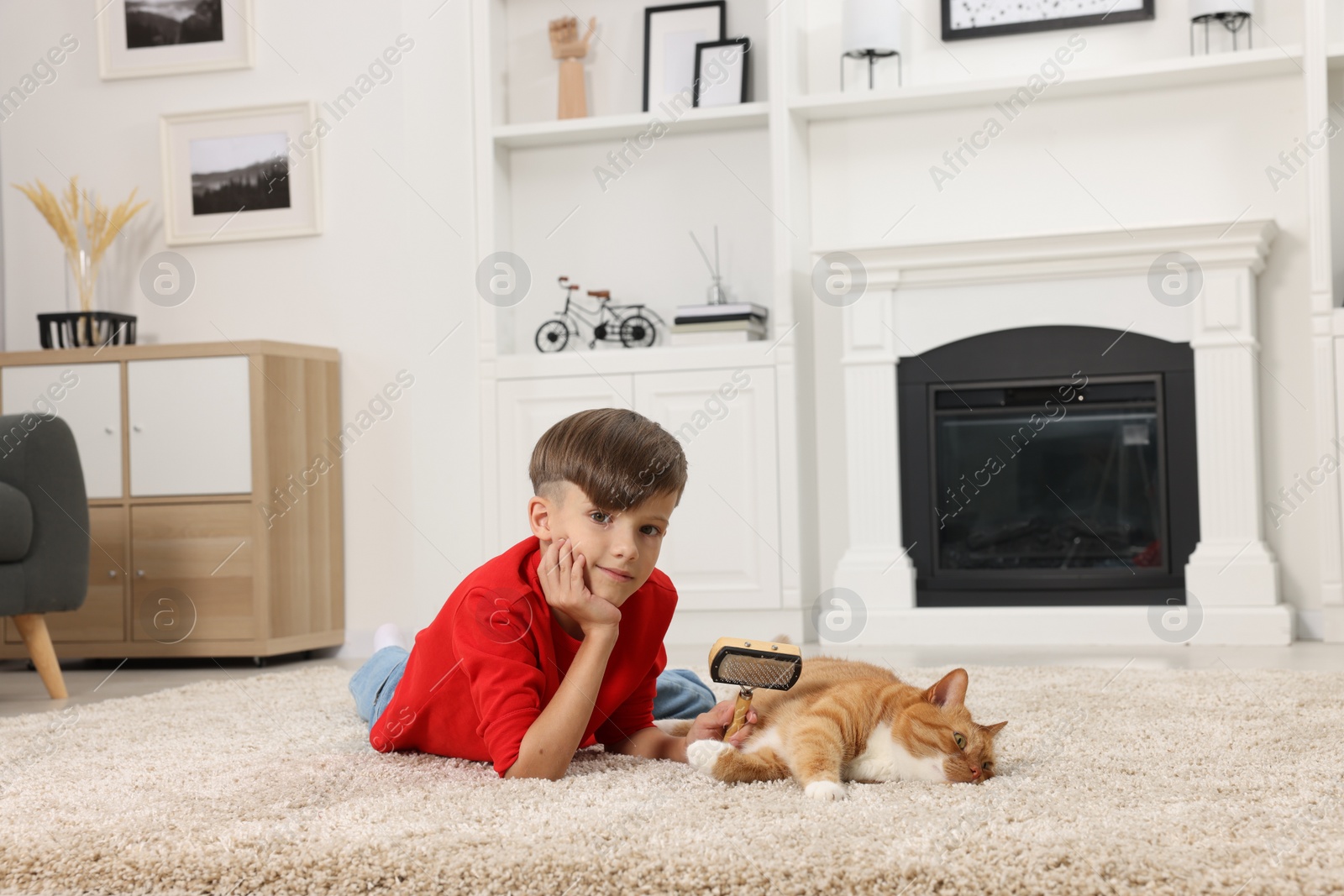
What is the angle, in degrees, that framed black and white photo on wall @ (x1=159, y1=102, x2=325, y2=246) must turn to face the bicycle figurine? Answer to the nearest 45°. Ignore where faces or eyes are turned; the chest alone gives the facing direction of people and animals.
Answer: approximately 45° to its left

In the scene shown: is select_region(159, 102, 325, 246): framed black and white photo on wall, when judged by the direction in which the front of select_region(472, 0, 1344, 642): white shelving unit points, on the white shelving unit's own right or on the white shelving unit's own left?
on the white shelving unit's own right

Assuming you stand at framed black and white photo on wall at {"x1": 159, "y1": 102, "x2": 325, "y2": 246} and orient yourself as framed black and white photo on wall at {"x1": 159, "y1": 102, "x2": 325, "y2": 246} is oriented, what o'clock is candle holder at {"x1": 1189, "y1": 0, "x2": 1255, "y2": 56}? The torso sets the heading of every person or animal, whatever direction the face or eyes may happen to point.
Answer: The candle holder is roughly at 10 o'clock from the framed black and white photo on wall.

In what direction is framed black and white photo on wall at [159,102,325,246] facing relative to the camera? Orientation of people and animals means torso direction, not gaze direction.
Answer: toward the camera

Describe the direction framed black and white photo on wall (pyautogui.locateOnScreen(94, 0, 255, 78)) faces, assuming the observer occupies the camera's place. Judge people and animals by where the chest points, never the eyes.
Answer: facing the viewer

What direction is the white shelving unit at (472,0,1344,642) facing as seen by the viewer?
toward the camera

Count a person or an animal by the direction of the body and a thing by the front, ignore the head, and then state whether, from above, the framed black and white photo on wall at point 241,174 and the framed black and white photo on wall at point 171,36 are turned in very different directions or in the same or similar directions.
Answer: same or similar directions

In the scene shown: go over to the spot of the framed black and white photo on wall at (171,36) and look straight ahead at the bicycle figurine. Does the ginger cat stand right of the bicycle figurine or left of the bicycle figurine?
right

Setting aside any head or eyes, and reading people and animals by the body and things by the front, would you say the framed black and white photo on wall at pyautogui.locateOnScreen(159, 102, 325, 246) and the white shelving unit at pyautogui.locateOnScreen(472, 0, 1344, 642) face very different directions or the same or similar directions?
same or similar directions

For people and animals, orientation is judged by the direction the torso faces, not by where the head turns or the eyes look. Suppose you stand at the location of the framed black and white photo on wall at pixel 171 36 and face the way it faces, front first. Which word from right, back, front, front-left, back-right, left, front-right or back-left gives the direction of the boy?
front

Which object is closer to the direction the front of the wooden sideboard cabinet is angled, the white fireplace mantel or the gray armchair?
the gray armchair
